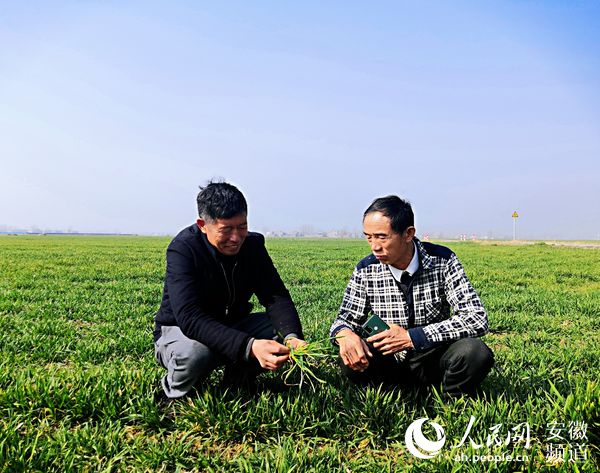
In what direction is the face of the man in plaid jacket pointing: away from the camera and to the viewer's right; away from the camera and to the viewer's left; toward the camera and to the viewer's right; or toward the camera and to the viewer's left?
toward the camera and to the viewer's left

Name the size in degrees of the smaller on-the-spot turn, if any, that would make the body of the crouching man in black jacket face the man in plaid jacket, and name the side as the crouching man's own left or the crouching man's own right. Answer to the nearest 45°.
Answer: approximately 45° to the crouching man's own left

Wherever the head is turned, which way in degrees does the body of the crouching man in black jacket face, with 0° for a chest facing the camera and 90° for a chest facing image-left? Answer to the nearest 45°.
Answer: approximately 315°

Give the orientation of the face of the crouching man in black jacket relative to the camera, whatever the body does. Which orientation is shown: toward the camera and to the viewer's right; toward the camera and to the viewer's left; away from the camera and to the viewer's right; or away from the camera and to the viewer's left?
toward the camera and to the viewer's right
